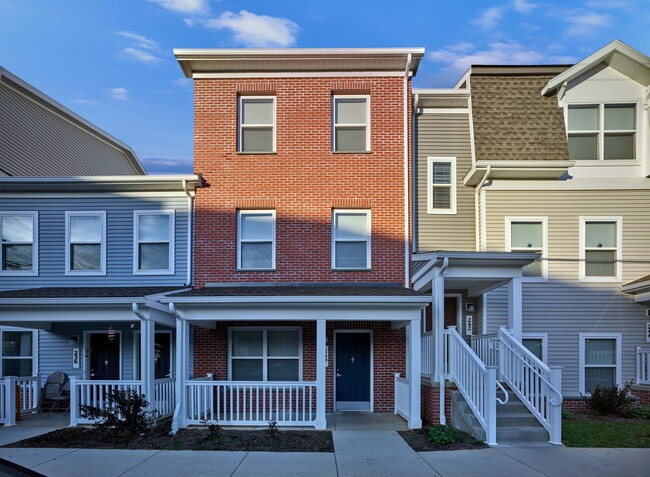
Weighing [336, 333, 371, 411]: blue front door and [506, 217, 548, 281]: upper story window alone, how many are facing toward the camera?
2

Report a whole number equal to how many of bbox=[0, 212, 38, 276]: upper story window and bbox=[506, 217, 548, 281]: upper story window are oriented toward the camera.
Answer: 2

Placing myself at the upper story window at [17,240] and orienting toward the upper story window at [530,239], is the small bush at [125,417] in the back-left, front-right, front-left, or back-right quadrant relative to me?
front-right

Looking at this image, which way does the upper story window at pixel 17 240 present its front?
toward the camera

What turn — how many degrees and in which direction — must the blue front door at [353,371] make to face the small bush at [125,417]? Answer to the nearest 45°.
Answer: approximately 45° to its right

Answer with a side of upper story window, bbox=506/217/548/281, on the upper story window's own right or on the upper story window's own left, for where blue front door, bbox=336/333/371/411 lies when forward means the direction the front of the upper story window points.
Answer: on the upper story window's own right

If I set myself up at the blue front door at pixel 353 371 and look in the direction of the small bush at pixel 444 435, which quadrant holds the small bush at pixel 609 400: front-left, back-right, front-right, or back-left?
front-left

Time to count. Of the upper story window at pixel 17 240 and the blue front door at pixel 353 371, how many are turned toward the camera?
2

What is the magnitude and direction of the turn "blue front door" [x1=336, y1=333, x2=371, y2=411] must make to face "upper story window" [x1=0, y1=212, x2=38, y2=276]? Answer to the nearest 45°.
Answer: approximately 90° to its right

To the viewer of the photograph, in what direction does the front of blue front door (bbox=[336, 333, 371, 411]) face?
facing the viewer

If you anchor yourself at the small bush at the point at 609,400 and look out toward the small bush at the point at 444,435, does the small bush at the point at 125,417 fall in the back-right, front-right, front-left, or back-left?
front-right

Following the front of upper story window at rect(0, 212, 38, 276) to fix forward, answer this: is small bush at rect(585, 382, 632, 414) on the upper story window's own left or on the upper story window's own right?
on the upper story window's own left

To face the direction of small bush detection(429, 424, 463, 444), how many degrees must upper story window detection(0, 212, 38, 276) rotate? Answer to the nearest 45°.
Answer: approximately 45° to its left

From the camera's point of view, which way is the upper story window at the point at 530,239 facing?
toward the camera

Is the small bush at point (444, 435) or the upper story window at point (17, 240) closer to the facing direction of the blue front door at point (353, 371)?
the small bush
